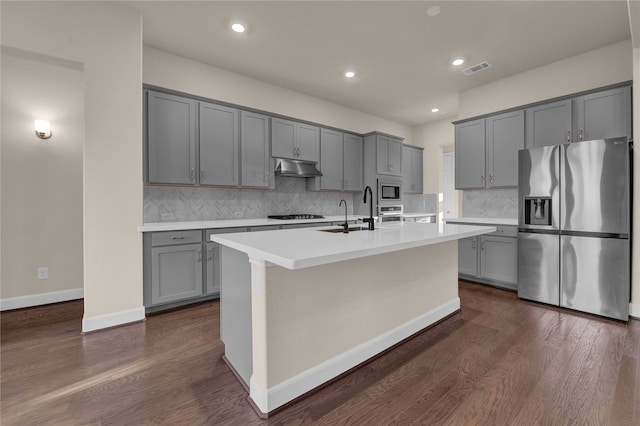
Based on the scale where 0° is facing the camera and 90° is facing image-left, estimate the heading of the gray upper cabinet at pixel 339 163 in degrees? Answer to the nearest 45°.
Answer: approximately 315°

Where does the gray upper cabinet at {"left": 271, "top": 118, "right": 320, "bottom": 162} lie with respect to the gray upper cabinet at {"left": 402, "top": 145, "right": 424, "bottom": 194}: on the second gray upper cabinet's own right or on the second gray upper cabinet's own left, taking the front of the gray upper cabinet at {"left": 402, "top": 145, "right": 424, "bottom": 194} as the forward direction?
on the second gray upper cabinet's own right

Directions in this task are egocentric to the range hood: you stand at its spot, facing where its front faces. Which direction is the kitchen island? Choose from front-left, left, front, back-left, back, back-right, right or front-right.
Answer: front-right

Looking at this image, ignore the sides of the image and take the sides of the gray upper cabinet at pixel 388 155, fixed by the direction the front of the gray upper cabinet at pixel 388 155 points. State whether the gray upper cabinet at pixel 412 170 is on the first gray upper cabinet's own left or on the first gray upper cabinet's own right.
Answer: on the first gray upper cabinet's own left

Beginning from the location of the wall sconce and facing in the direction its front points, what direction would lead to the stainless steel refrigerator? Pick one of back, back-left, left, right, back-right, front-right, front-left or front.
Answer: front-left

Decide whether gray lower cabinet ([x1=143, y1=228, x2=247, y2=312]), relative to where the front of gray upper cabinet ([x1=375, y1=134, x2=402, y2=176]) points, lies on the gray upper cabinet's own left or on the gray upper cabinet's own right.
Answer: on the gray upper cabinet's own right

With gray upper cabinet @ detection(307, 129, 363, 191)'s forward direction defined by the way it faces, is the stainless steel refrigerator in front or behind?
in front

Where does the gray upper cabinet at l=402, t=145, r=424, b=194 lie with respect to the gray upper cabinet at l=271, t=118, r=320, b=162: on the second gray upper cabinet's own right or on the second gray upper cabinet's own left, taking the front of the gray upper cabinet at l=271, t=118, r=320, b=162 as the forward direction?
on the second gray upper cabinet's own left
